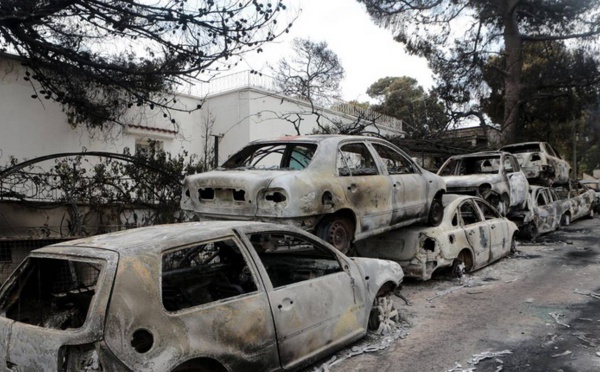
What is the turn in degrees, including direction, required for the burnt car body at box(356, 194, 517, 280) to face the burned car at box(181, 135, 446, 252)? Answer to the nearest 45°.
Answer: approximately 180°

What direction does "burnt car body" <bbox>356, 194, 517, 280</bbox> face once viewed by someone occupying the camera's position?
facing away from the viewer and to the right of the viewer

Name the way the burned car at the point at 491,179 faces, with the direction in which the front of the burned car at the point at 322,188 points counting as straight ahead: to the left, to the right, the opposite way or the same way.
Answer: the opposite way

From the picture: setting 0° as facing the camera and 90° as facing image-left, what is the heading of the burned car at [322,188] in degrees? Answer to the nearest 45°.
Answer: approximately 225°

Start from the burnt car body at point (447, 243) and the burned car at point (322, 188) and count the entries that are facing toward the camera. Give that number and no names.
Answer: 0

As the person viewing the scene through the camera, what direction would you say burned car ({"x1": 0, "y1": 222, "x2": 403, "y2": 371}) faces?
facing away from the viewer and to the right of the viewer

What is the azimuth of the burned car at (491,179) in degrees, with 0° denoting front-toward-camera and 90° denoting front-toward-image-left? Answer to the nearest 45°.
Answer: approximately 45°

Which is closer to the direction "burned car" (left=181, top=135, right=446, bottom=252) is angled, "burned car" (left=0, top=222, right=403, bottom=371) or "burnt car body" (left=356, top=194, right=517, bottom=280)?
the burnt car body

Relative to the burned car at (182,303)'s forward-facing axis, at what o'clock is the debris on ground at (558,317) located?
The debris on ground is roughly at 1 o'clock from the burned car.
